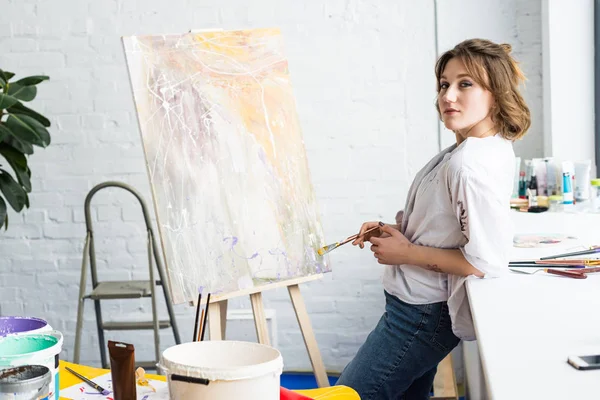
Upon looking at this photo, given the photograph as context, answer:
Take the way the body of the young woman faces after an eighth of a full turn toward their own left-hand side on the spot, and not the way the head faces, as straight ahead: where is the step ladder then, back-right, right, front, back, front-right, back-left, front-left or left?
right

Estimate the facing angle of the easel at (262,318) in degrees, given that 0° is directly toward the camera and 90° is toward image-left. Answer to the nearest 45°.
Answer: approximately 315°

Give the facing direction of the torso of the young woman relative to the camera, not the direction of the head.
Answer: to the viewer's left

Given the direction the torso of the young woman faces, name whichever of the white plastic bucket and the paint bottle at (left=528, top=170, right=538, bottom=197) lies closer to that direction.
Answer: the white plastic bucket

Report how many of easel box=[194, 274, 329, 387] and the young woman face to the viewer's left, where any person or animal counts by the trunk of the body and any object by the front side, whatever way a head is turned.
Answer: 1

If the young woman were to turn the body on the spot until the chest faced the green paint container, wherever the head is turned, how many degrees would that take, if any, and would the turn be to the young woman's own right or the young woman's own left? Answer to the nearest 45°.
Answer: approximately 45° to the young woman's own left

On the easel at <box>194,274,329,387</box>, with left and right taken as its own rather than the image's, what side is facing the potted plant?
back

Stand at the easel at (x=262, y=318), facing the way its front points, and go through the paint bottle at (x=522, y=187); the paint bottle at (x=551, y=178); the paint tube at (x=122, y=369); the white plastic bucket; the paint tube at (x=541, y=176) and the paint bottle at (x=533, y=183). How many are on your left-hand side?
4

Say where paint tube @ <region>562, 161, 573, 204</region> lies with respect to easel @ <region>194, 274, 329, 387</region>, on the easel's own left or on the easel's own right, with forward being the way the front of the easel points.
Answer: on the easel's own left

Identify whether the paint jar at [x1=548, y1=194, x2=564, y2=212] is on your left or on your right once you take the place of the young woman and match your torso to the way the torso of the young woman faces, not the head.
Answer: on your right

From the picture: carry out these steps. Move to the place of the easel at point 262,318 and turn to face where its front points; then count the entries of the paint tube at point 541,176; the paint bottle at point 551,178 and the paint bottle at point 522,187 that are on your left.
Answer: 3

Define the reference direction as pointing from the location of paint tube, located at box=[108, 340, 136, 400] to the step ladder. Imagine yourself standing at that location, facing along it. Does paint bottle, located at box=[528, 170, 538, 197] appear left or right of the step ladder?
right

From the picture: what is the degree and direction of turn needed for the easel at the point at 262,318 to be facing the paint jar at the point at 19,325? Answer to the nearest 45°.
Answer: approximately 90° to its right

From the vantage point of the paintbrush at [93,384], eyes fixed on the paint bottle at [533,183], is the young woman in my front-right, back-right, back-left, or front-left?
front-right

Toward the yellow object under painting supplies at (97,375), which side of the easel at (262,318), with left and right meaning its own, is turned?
right

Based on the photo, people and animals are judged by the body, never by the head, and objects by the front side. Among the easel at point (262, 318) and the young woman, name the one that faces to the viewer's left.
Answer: the young woman

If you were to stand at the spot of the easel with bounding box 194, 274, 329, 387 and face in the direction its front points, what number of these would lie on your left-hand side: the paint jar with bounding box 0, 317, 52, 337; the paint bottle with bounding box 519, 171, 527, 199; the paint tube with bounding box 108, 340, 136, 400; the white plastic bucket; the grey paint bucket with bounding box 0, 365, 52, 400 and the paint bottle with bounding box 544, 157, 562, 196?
2
